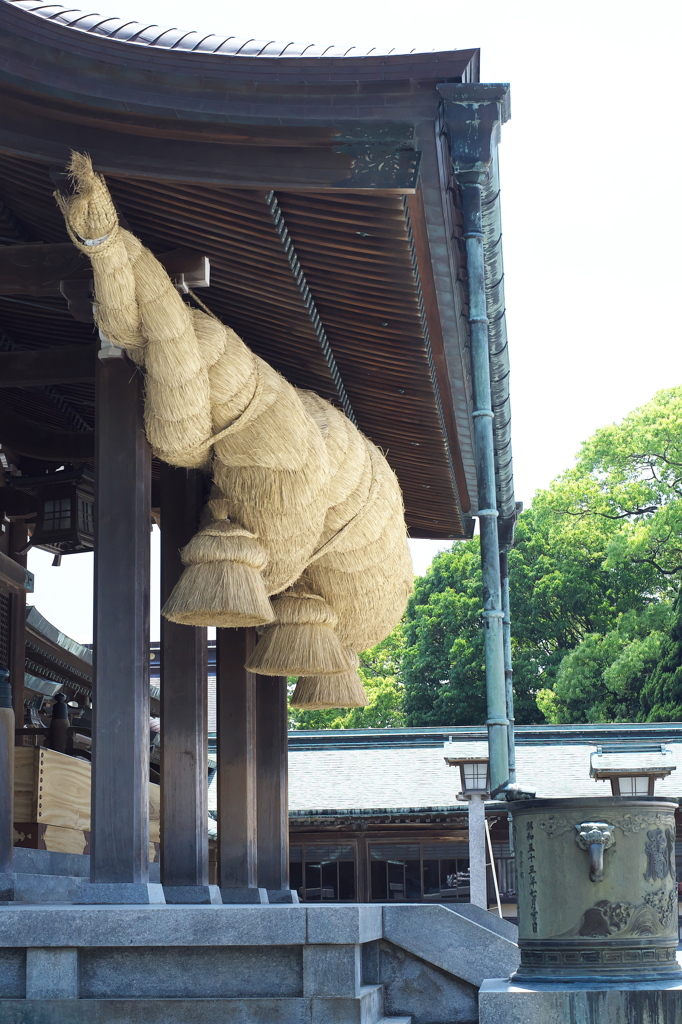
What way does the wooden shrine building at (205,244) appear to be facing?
to the viewer's right

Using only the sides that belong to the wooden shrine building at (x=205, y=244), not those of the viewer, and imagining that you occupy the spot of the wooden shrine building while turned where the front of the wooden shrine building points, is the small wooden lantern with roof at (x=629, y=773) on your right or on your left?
on your left
